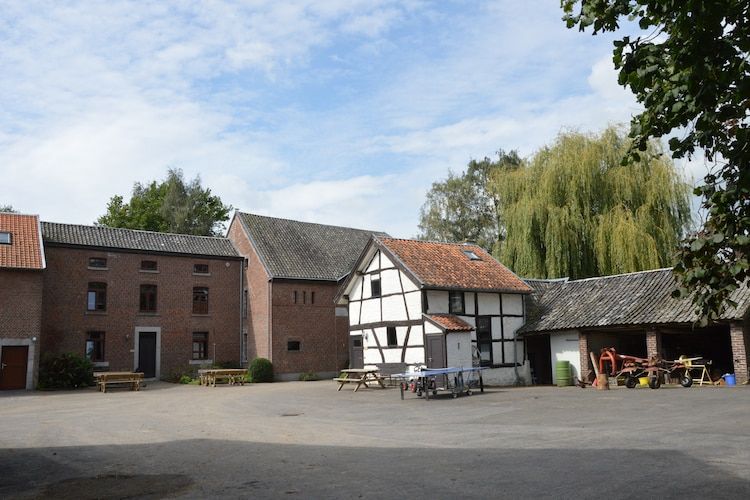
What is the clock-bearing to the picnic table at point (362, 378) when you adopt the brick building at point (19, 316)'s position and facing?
The picnic table is roughly at 10 o'clock from the brick building.

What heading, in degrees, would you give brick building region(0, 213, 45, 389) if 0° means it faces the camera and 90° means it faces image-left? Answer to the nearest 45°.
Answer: approximately 0°

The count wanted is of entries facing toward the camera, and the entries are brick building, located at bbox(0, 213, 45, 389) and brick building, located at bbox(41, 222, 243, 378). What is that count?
2

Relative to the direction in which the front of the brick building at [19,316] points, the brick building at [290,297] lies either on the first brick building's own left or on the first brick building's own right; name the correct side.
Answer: on the first brick building's own left

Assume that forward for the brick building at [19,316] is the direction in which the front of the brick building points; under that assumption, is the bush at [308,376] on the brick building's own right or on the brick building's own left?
on the brick building's own left

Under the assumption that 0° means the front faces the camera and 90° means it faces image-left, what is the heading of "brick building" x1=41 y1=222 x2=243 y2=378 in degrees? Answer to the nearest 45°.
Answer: approximately 0°

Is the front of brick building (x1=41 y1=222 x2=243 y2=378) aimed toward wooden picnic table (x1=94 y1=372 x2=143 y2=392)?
yes

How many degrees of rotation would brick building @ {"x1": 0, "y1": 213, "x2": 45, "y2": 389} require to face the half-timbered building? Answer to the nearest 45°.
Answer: approximately 45° to its left

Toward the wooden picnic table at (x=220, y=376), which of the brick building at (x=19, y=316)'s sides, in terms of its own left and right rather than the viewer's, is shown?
left

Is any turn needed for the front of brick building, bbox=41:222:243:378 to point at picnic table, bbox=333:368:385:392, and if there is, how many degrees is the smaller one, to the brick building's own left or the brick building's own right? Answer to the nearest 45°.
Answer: approximately 45° to the brick building's own left

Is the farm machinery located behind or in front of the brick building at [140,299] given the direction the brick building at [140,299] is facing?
in front

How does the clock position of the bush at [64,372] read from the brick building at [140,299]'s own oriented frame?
The bush is roughly at 1 o'clock from the brick building.
